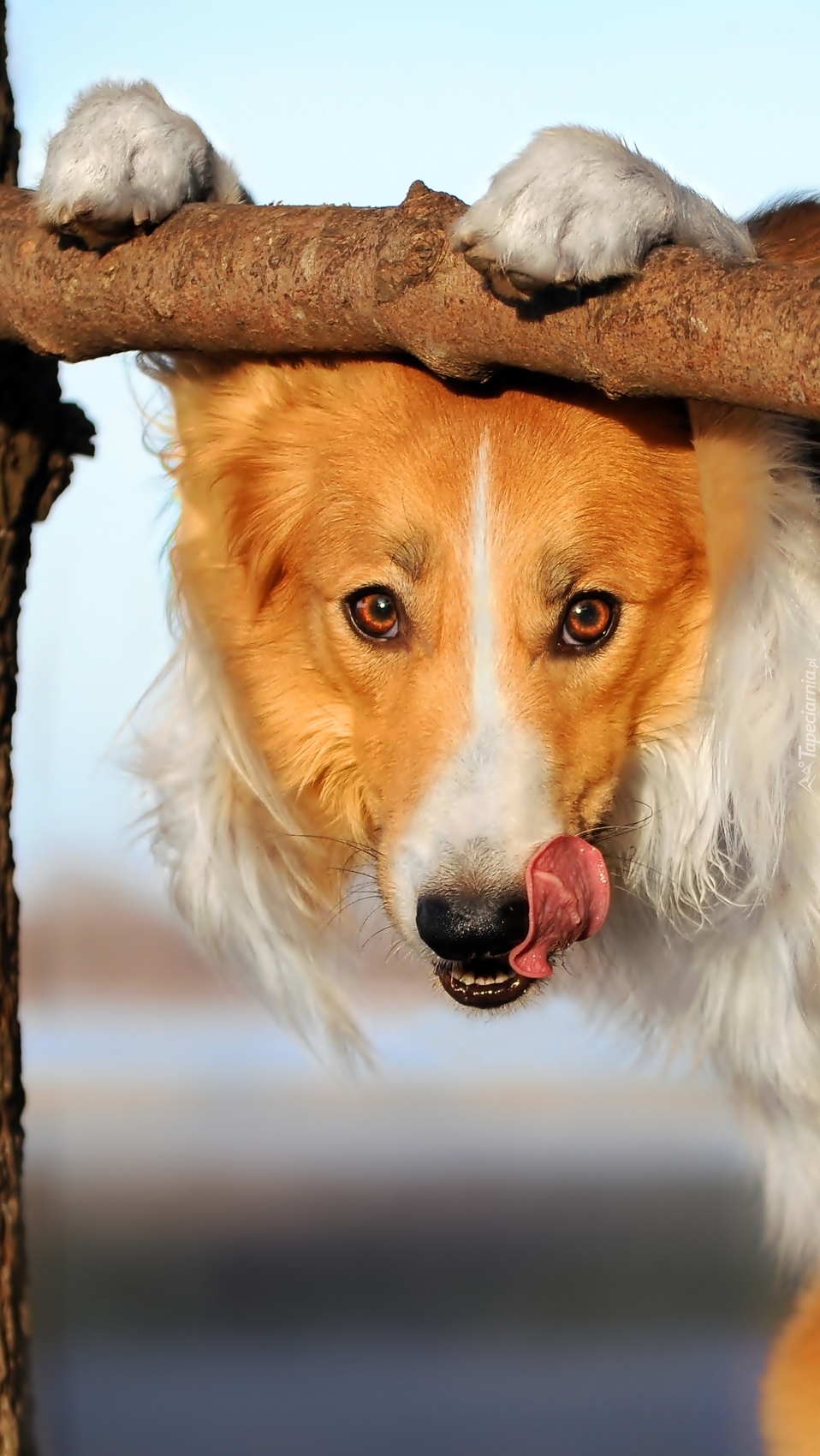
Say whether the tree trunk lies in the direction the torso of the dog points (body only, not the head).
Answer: no

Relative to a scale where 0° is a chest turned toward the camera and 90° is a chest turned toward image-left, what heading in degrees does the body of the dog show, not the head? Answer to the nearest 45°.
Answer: approximately 45°
